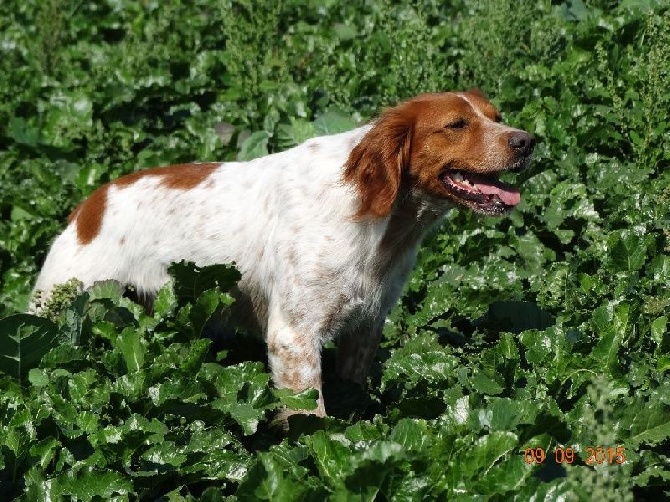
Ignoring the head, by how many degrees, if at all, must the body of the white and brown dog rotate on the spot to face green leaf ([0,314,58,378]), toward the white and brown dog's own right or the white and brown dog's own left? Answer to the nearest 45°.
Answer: approximately 135° to the white and brown dog's own right

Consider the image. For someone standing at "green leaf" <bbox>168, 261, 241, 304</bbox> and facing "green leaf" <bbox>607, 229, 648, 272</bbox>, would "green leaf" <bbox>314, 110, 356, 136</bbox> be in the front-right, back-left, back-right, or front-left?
front-left

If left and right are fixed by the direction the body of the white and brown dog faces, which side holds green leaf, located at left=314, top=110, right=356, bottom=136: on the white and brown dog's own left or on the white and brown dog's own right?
on the white and brown dog's own left

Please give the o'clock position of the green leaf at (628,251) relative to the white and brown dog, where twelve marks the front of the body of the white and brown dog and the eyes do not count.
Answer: The green leaf is roughly at 10 o'clock from the white and brown dog.

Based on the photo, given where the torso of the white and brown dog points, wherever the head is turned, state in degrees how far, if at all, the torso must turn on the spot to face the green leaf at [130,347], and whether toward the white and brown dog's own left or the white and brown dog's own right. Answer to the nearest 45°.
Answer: approximately 135° to the white and brown dog's own right

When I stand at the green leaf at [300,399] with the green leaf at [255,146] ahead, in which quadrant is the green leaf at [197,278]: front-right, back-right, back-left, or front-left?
front-left

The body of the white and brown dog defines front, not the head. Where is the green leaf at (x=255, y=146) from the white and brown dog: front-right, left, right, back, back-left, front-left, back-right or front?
back-left

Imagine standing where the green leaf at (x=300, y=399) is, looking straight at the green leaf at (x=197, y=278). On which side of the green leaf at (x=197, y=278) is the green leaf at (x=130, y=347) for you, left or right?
left
